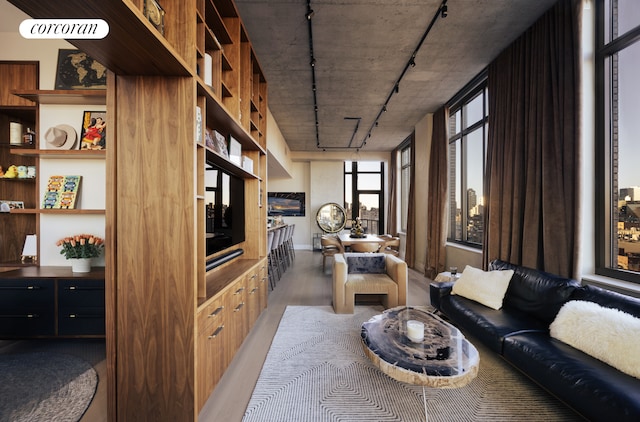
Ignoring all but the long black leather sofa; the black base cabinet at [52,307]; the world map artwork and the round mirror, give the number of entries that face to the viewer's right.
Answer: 0

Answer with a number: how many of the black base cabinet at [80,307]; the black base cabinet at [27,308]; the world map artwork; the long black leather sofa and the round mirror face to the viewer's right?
0

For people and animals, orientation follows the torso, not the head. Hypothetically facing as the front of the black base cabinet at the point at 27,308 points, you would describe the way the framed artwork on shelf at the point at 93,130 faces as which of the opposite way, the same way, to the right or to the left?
the same way

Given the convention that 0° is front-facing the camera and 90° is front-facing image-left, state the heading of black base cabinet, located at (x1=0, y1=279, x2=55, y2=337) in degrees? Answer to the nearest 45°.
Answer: approximately 0°

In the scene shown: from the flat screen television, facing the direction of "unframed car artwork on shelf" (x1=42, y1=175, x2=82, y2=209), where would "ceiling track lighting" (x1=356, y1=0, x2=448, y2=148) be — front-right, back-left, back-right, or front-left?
back-right

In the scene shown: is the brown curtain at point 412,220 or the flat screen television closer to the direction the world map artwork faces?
the flat screen television

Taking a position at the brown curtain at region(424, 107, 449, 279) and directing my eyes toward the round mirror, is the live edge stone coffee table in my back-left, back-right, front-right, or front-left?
back-left

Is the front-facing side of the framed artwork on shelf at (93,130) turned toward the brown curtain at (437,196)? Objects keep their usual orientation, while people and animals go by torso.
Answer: no

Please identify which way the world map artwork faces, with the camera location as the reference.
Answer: facing the viewer

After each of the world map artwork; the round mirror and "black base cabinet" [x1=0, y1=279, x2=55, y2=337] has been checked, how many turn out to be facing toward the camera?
3

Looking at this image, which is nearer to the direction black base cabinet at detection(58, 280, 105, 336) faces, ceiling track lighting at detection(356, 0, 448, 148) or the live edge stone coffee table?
the live edge stone coffee table

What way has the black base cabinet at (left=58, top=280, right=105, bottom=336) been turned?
toward the camera

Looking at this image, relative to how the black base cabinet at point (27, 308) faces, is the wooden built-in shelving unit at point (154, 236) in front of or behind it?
in front

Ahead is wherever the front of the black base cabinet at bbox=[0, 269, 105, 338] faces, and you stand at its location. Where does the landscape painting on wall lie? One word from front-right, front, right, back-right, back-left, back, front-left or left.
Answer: back-left

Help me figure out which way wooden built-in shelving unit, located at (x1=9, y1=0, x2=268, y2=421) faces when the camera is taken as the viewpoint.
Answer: facing to the right of the viewer

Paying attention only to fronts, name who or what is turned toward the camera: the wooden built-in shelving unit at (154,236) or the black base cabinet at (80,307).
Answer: the black base cabinet

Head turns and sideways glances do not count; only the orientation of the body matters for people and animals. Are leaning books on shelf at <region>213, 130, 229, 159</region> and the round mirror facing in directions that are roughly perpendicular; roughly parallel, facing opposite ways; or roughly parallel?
roughly perpendicular

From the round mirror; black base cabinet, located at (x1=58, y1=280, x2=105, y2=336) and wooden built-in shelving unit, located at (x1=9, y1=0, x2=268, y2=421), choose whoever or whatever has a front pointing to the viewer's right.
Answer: the wooden built-in shelving unit

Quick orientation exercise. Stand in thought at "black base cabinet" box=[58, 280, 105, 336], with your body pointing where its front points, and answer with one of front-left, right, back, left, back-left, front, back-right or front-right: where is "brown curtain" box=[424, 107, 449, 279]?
left

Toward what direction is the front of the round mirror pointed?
toward the camera
